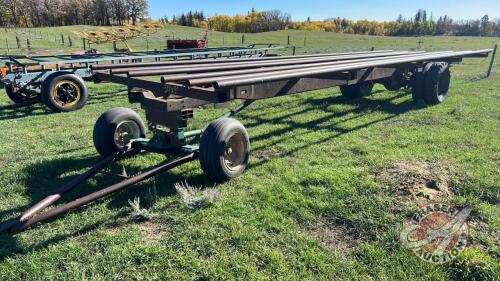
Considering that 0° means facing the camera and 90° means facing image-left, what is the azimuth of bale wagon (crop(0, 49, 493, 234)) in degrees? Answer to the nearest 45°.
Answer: approximately 45°
